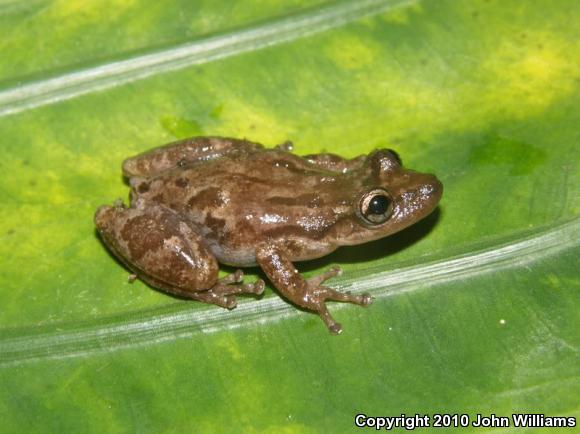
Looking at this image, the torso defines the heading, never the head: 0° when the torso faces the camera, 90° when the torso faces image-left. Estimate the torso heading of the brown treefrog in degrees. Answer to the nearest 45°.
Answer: approximately 270°
